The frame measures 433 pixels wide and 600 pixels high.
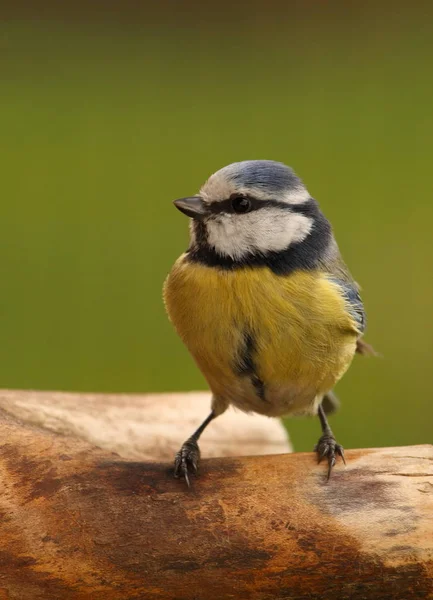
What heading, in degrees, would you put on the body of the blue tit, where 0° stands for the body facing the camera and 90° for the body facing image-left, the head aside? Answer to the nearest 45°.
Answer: approximately 45°
